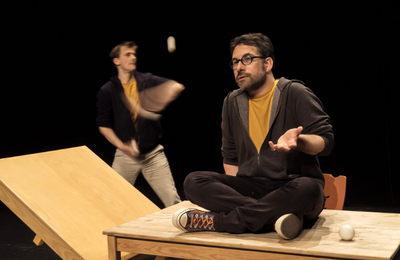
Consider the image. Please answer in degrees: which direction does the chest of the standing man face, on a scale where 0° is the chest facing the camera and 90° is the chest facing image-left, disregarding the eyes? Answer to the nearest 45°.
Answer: approximately 315°

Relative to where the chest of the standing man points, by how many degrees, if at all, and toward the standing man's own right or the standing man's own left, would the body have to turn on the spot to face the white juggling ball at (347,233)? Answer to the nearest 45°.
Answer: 0° — they already face it

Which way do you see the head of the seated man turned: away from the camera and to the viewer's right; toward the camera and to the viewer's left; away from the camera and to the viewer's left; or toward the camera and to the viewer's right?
toward the camera and to the viewer's left

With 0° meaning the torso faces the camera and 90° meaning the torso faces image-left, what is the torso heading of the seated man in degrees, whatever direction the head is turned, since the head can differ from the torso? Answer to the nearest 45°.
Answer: approximately 45°

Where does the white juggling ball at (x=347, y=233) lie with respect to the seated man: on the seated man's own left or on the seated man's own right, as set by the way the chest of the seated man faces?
on the seated man's own left

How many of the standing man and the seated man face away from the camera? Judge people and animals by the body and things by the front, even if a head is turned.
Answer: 0

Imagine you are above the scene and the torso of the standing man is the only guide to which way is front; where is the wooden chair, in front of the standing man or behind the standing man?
in front
